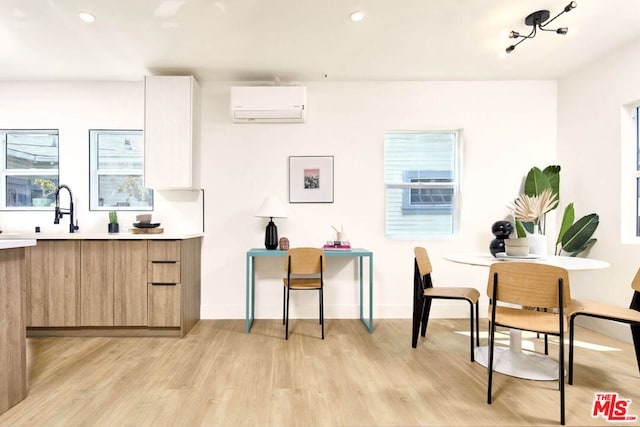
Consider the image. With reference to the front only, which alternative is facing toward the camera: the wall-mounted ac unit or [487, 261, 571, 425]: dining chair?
the wall-mounted ac unit

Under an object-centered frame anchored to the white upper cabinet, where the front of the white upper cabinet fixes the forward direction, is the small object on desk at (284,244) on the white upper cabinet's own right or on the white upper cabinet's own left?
on the white upper cabinet's own left

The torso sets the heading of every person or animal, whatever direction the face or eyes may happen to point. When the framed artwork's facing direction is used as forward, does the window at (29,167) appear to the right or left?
on its right

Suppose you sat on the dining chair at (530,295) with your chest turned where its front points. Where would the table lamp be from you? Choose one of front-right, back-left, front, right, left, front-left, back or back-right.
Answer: left

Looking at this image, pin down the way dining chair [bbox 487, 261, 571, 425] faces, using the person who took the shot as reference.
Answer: facing away from the viewer

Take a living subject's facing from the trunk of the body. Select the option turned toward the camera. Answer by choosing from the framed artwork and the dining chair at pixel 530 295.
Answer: the framed artwork

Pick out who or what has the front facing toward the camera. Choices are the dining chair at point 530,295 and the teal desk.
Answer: the teal desk

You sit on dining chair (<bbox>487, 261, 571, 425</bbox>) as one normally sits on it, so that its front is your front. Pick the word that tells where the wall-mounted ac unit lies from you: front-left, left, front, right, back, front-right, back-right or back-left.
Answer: left

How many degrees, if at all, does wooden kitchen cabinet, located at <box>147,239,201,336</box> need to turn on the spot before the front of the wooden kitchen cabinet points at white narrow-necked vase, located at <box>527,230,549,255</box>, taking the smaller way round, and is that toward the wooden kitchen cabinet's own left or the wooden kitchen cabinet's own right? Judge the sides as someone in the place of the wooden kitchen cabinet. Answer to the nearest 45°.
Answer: approximately 45° to the wooden kitchen cabinet's own left

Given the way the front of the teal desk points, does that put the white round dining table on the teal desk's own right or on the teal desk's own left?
on the teal desk's own left

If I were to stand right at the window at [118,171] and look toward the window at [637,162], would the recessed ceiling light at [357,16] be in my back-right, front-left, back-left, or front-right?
front-right

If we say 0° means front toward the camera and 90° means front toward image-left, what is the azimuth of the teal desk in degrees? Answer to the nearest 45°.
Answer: approximately 0°

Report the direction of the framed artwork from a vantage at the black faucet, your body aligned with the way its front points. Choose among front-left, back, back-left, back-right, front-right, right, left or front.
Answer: left

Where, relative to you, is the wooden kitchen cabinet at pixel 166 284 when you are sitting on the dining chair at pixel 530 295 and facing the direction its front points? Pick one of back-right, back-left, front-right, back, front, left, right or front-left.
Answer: left

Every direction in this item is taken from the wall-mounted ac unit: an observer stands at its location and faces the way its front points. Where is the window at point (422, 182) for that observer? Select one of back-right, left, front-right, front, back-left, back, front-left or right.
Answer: left

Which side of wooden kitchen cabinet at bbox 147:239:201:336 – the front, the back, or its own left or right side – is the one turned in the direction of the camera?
front

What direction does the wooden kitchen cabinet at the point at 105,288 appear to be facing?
toward the camera

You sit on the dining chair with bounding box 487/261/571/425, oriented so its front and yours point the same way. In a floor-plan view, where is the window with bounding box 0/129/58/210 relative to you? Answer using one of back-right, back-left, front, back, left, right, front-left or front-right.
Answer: left
